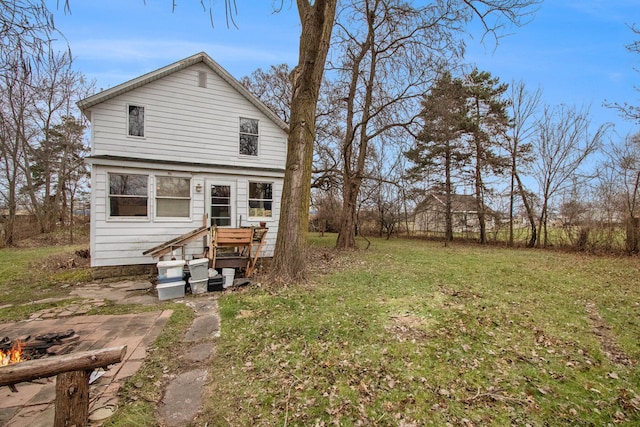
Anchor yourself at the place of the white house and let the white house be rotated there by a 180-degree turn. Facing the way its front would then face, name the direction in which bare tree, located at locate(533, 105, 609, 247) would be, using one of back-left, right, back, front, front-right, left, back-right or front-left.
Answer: right

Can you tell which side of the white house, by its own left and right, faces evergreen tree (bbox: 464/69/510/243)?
left

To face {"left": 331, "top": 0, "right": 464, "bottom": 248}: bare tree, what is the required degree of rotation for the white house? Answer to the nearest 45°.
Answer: approximately 90° to its left

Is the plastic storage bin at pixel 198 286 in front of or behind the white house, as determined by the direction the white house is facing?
in front

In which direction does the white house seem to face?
toward the camera

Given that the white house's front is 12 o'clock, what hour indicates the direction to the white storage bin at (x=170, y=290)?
The white storage bin is roughly at 12 o'clock from the white house.

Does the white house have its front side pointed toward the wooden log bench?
yes

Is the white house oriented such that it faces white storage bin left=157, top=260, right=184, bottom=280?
yes

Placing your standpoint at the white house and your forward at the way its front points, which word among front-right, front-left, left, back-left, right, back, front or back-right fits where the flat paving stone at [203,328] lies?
front

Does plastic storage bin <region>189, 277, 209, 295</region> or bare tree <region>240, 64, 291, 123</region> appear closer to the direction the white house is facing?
the plastic storage bin

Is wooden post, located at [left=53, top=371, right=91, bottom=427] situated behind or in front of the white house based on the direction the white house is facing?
in front
